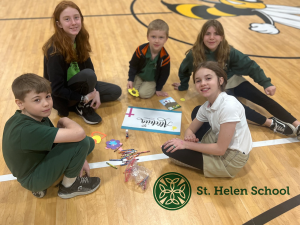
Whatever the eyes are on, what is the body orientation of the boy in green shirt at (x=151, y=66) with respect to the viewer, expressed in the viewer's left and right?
facing the viewer

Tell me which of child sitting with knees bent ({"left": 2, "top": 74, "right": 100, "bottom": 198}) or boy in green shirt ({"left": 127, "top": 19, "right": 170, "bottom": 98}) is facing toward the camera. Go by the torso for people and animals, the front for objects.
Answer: the boy in green shirt

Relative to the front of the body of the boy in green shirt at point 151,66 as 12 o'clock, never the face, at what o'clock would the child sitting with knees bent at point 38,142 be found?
The child sitting with knees bent is roughly at 1 o'clock from the boy in green shirt.

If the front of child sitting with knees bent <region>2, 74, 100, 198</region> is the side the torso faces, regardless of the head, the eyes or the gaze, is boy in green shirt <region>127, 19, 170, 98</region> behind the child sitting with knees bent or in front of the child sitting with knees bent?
in front

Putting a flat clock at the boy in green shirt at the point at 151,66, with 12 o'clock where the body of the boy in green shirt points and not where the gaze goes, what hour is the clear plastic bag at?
The clear plastic bag is roughly at 12 o'clock from the boy in green shirt.

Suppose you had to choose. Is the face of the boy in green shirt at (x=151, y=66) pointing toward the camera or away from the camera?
toward the camera

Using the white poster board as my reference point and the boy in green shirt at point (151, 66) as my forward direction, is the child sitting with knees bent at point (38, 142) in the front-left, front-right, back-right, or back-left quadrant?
back-left

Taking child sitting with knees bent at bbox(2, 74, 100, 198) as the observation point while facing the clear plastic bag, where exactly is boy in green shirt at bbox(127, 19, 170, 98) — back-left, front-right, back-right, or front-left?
front-left

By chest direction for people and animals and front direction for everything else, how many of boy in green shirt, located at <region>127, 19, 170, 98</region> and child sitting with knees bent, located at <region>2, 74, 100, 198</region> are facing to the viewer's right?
1

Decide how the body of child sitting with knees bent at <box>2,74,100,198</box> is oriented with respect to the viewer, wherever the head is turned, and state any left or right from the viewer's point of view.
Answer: facing to the right of the viewer

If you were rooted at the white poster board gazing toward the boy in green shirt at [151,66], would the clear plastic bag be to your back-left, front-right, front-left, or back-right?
back-left

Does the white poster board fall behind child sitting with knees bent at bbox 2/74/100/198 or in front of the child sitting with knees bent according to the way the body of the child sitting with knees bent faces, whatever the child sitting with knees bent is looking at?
in front
